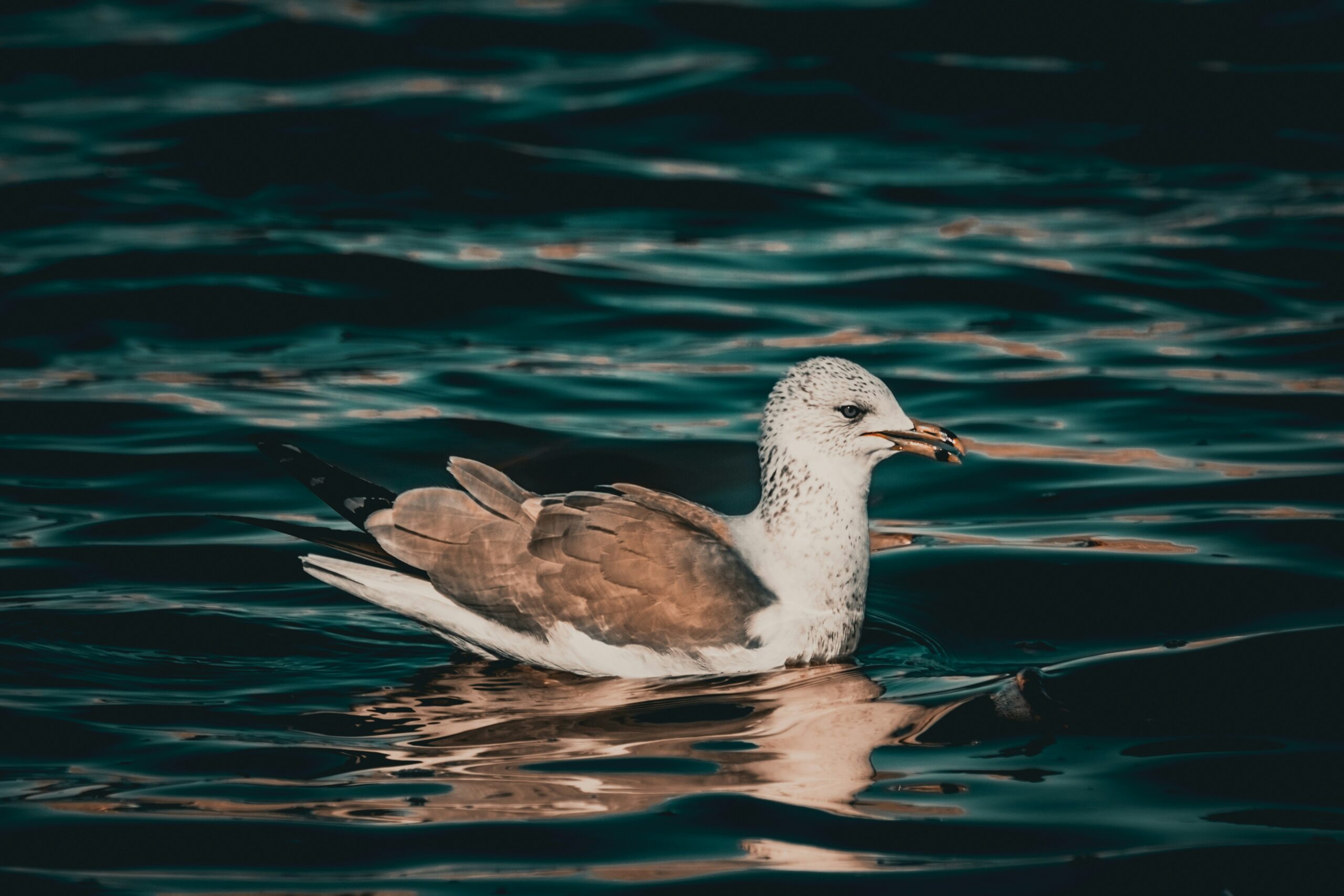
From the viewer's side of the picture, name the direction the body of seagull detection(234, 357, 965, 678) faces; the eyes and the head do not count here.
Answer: to the viewer's right
